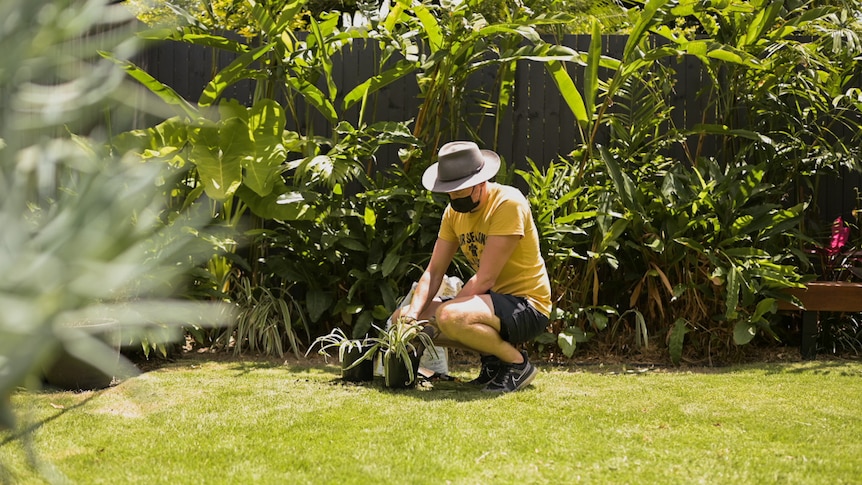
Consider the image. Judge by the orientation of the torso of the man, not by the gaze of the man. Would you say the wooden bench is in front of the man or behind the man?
behind

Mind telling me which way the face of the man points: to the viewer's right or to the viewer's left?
to the viewer's left

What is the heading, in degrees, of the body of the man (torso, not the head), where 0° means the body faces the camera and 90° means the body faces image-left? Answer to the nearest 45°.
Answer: approximately 45°

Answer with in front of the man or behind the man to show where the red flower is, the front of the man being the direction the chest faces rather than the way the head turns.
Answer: behind

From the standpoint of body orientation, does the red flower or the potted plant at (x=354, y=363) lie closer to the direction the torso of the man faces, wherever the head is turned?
the potted plant

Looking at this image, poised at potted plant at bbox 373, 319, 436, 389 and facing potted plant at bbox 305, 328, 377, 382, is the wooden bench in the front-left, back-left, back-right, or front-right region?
back-right
